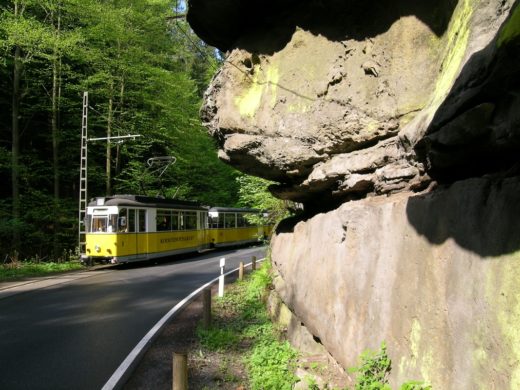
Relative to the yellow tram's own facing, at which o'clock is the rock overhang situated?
The rock overhang is roughly at 10 o'clock from the yellow tram.

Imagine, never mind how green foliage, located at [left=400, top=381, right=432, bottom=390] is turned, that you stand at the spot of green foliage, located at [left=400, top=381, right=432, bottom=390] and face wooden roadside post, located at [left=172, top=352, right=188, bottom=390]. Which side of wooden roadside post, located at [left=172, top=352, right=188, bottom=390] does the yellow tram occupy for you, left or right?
right

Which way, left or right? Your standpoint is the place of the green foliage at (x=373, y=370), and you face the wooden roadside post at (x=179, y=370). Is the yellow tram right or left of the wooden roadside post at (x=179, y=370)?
right

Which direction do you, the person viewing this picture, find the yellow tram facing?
facing the viewer and to the left of the viewer

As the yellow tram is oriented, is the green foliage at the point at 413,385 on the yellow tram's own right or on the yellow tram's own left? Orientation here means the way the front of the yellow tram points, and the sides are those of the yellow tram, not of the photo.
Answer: on the yellow tram's own left

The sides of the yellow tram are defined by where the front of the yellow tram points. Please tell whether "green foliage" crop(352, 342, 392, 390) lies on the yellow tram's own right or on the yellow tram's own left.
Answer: on the yellow tram's own left

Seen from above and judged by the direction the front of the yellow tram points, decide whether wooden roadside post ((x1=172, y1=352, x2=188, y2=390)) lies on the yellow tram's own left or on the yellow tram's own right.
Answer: on the yellow tram's own left
